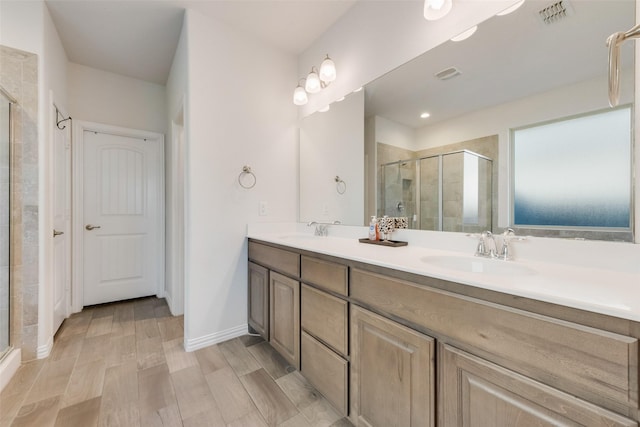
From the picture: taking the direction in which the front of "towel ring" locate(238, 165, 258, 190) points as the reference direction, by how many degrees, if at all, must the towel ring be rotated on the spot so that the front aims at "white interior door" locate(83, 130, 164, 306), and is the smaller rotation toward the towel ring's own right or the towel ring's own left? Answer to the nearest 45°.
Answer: approximately 135° to the towel ring's own right

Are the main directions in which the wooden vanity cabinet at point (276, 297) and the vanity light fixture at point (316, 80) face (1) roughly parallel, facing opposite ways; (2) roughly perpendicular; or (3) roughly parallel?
roughly parallel

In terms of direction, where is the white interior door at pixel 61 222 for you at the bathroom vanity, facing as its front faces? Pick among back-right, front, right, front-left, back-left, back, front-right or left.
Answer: front-right

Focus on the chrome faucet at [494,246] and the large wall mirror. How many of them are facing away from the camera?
0

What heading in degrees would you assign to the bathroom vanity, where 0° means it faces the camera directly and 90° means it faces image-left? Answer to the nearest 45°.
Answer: approximately 45°

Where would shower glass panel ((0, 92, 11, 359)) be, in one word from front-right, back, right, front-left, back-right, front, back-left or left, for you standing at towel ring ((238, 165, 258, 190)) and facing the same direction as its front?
right

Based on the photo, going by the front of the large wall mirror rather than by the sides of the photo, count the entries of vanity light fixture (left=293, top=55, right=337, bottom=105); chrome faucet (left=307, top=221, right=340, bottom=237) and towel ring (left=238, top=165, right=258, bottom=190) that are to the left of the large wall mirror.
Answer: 0

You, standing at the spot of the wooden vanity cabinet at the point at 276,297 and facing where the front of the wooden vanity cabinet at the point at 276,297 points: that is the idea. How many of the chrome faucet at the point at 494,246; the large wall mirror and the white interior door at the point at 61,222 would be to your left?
2

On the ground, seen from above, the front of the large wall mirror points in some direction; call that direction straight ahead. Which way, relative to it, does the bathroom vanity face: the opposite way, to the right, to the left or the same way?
the same way

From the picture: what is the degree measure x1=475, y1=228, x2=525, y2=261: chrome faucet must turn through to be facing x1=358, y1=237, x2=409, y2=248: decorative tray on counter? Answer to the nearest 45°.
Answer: approximately 45° to its right

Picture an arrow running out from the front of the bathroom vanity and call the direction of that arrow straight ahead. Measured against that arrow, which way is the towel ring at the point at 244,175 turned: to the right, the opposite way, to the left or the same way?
to the left

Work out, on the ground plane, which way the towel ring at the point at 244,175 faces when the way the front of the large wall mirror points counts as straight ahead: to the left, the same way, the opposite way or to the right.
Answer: to the left

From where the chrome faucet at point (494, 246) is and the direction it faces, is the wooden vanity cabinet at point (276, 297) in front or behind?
in front
